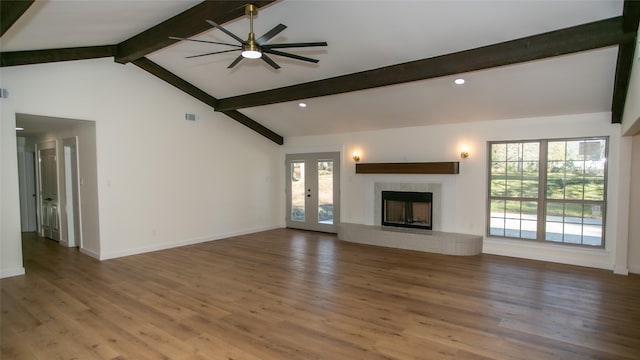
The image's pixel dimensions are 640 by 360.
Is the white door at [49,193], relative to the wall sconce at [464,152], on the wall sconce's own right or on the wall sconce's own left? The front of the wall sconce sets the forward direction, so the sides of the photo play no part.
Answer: on the wall sconce's own right

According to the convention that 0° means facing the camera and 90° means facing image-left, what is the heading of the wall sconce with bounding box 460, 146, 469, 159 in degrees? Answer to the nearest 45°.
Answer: approximately 0°

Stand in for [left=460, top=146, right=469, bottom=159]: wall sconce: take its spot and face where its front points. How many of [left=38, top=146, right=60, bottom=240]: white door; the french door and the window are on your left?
1

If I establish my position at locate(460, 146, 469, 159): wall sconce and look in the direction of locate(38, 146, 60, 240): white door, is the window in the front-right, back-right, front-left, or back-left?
back-left

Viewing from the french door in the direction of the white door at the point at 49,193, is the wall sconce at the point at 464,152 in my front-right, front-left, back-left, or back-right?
back-left

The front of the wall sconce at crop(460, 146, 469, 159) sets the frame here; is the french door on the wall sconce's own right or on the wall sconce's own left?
on the wall sconce's own right

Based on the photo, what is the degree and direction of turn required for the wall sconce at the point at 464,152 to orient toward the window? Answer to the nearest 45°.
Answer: approximately 90° to its left
